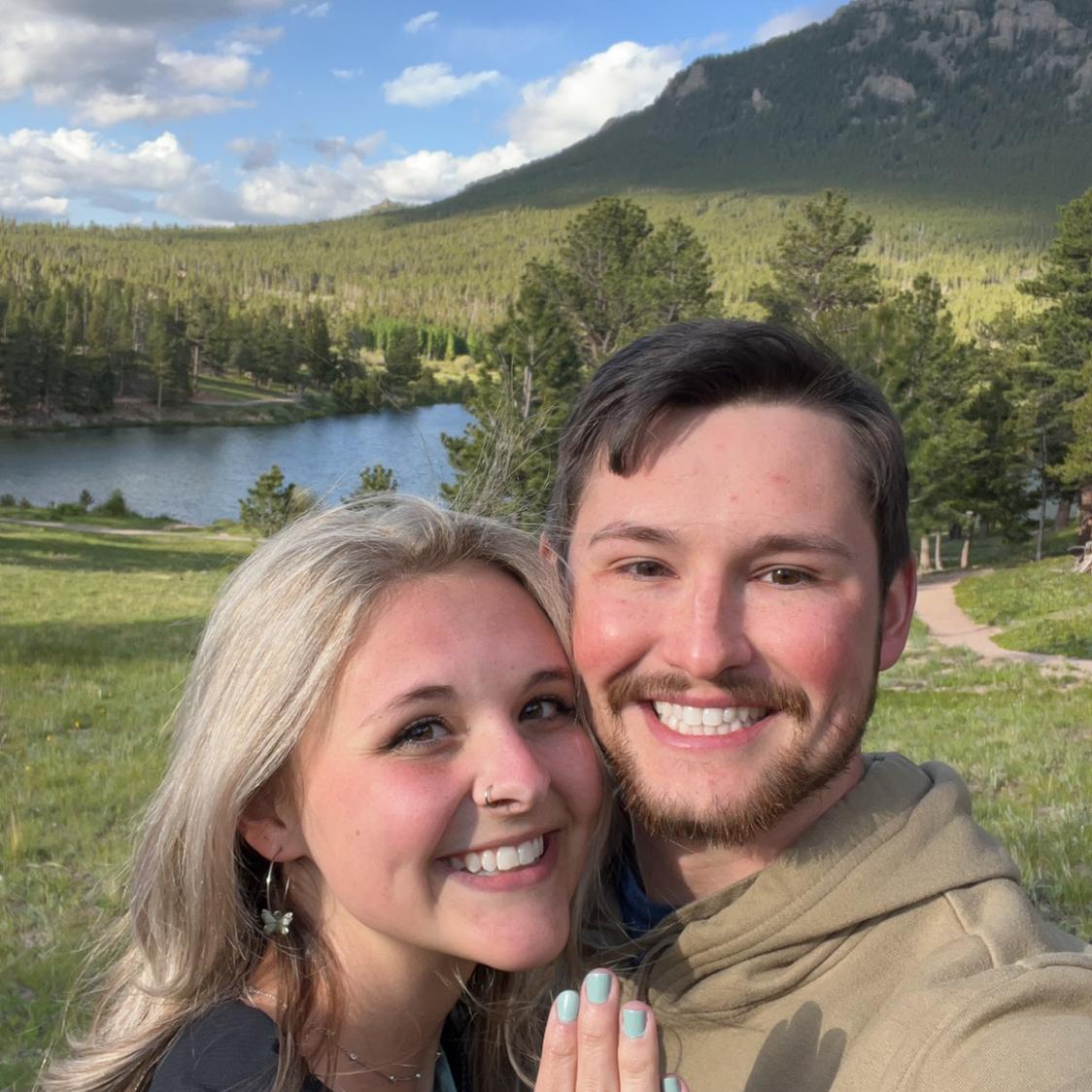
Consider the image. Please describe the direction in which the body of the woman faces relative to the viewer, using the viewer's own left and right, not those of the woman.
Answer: facing the viewer and to the right of the viewer

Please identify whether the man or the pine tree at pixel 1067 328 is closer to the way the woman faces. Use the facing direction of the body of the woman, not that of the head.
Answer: the man

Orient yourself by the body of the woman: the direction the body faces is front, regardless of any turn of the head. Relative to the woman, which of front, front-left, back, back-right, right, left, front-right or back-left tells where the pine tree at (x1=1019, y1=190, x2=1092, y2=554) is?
left

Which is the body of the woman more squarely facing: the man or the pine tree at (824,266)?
the man
